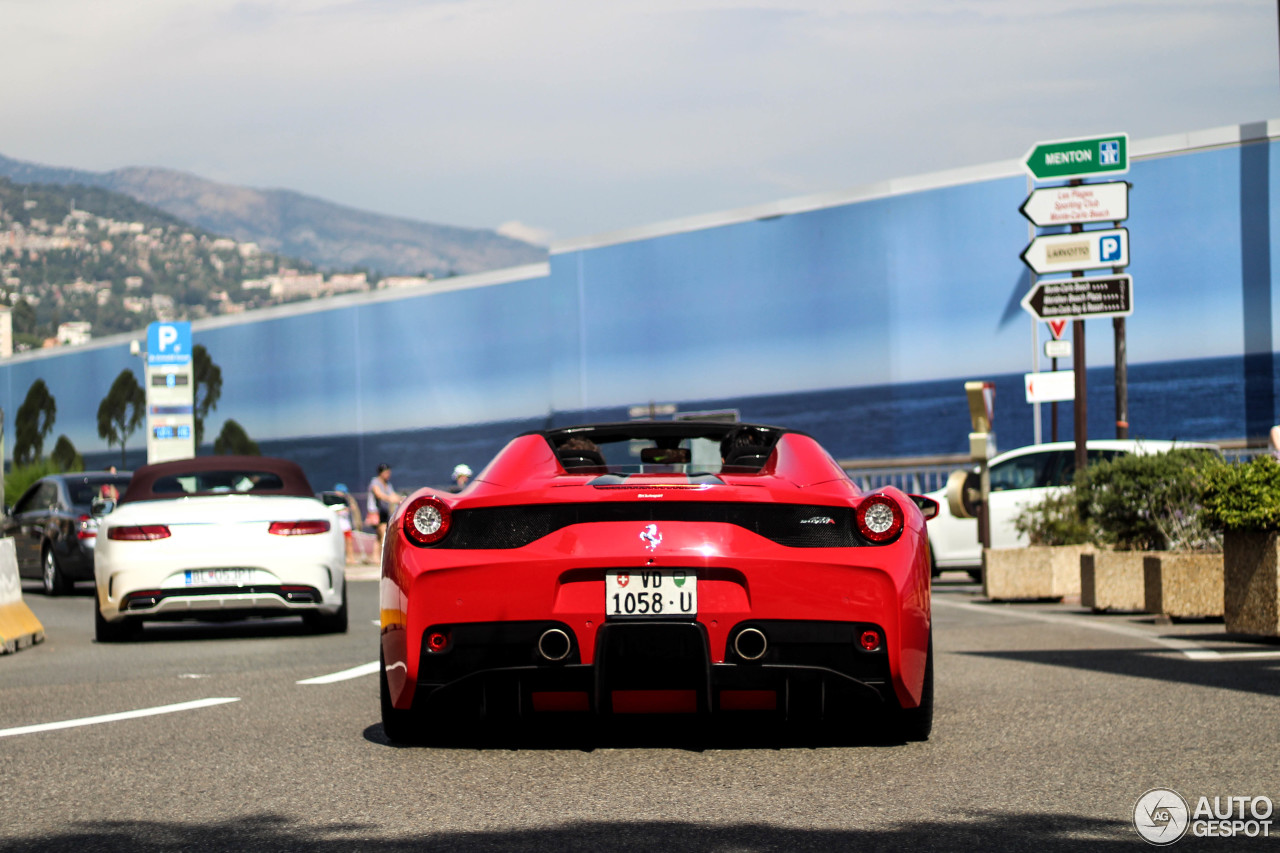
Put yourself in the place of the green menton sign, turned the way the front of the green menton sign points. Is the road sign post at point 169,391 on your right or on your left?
on your right

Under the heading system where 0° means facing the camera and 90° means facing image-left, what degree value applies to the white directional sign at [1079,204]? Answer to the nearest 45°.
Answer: approximately 0°

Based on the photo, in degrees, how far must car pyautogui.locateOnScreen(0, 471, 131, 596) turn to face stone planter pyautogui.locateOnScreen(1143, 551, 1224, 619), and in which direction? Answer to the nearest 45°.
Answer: approximately 180°

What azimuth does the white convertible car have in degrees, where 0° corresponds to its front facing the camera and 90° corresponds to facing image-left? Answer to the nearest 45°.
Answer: approximately 180°

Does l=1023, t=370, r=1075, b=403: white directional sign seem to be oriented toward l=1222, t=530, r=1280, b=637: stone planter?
yes

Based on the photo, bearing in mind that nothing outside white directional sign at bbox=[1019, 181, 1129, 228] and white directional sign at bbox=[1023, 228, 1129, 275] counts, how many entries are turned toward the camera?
2

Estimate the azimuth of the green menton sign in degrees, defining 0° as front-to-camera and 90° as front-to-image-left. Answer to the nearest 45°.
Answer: approximately 0°

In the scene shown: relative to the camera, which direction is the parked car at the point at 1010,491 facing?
to the viewer's left
